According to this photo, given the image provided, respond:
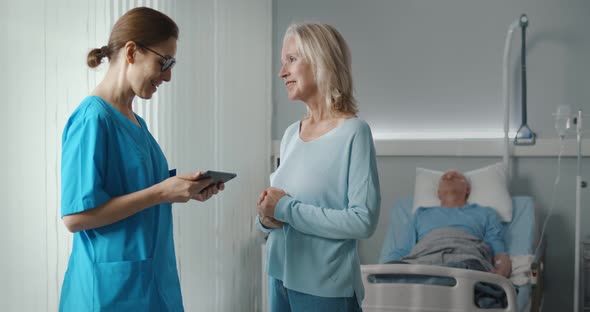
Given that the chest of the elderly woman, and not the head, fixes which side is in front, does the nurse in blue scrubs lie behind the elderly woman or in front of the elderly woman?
in front

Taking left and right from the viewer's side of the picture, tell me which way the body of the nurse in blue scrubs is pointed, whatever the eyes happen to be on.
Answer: facing to the right of the viewer

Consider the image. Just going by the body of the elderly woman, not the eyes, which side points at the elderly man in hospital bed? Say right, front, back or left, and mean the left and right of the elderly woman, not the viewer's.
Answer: back

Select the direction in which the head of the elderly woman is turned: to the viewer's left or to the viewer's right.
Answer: to the viewer's left

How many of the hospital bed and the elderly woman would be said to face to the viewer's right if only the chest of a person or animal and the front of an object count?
0

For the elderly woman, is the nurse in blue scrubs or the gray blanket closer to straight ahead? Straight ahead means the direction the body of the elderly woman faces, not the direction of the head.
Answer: the nurse in blue scrubs

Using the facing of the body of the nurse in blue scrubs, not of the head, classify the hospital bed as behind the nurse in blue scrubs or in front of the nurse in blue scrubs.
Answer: in front

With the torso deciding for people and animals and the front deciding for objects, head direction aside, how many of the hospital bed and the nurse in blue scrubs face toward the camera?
1

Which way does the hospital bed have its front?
toward the camera

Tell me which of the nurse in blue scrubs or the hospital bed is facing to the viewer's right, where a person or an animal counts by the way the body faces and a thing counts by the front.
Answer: the nurse in blue scrubs

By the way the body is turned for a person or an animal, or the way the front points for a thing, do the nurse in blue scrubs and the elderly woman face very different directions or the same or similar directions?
very different directions

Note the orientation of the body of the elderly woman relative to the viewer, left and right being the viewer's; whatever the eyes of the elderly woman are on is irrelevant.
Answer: facing the viewer and to the left of the viewer

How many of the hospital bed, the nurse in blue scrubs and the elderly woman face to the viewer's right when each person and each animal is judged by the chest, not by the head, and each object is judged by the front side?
1
